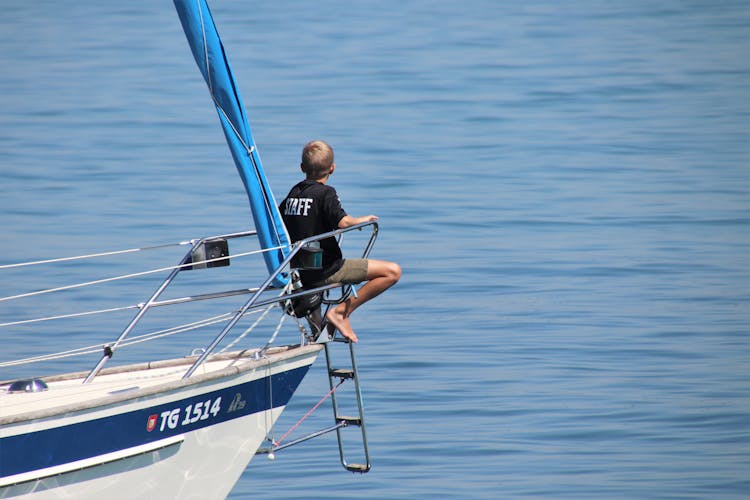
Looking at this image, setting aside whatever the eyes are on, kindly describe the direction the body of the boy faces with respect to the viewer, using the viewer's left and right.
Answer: facing away from the viewer and to the right of the viewer

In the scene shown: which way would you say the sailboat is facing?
to the viewer's right
